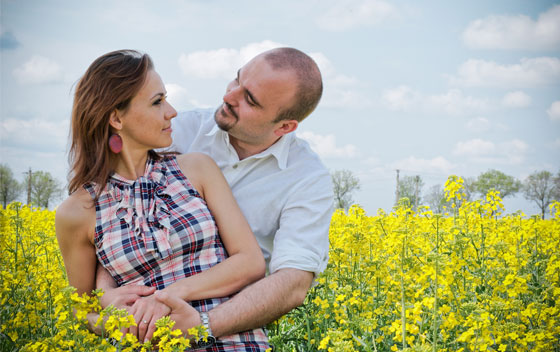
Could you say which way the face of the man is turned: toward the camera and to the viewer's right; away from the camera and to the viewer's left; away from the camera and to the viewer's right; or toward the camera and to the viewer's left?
toward the camera and to the viewer's left

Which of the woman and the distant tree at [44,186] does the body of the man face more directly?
the woman

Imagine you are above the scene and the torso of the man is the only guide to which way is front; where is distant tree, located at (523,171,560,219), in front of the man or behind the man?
behind

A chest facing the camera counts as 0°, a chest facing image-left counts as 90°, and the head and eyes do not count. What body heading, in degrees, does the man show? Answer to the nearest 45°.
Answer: approximately 45°

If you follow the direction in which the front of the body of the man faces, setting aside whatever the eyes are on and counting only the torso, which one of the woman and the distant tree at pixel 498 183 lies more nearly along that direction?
the woman

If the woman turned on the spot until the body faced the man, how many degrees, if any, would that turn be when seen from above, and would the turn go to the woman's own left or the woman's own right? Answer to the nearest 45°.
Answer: approximately 135° to the woman's own left

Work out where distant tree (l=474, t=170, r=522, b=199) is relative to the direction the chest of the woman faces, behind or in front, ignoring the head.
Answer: behind

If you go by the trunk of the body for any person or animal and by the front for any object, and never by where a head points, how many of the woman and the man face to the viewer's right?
0

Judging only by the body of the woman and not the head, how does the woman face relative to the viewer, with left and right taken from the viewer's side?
facing the viewer

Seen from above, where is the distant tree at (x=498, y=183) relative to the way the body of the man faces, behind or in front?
behind

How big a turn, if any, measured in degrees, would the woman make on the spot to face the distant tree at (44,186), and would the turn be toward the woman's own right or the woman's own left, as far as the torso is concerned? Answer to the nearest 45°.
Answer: approximately 180°
